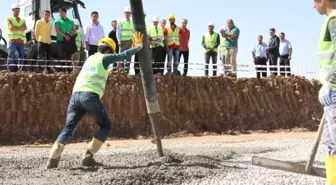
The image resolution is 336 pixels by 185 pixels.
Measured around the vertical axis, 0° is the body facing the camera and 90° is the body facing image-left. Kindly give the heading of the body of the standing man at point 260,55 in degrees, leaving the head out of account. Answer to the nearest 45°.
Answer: approximately 0°

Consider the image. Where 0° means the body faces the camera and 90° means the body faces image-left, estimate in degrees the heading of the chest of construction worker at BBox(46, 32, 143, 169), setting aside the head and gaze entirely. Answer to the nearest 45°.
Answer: approximately 225°

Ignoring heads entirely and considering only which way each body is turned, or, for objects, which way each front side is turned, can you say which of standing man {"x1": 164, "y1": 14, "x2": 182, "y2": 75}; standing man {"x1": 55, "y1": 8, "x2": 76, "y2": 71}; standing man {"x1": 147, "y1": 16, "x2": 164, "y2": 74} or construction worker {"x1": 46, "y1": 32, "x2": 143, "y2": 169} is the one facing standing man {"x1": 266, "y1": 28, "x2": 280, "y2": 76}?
the construction worker

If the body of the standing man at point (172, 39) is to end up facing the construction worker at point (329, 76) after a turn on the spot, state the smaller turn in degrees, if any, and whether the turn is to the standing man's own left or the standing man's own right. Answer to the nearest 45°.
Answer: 0° — they already face them

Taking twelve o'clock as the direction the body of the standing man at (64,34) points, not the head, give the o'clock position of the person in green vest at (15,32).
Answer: The person in green vest is roughly at 3 o'clock from the standing man.

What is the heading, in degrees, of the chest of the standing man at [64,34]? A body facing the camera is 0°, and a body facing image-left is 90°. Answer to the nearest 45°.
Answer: approximately 0°
